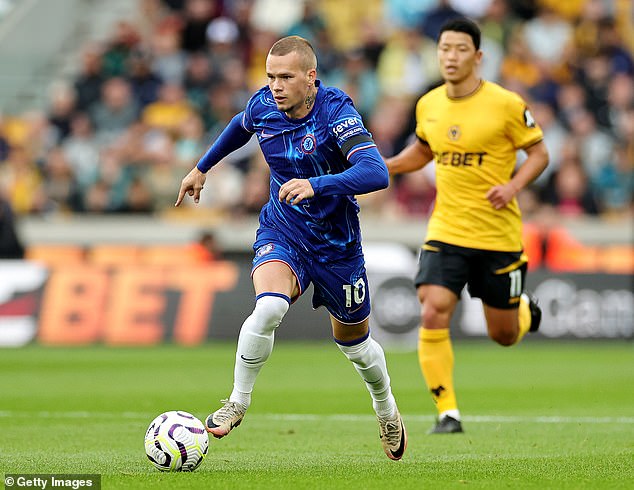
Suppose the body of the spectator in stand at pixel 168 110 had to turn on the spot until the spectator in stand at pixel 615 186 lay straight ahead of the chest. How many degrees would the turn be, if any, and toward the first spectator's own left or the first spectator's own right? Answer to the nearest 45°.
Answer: approximately 90° to the first spectator's own left

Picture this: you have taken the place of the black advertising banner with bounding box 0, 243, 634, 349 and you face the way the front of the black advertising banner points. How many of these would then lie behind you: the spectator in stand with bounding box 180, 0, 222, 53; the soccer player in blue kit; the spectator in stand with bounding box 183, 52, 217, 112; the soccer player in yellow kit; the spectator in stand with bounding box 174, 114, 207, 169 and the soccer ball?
3

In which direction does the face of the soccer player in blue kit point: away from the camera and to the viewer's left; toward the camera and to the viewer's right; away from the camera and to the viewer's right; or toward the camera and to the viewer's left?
toward the camera and to the viewer's left

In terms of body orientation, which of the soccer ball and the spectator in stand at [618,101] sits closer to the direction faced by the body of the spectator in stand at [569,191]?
the soccer ball

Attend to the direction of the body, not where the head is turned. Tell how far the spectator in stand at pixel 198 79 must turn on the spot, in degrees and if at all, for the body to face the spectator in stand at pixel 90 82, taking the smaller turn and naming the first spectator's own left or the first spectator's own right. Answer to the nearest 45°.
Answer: approximately 90° to the first spectator's own right

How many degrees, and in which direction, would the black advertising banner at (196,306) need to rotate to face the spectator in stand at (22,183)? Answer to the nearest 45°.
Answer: approximately 135° to its right

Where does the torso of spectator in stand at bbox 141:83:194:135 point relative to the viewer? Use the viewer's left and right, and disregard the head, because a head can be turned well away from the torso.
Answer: facing the viewer

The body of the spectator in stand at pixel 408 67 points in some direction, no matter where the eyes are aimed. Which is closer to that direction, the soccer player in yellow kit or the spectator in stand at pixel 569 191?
the soccer player in yellow kit

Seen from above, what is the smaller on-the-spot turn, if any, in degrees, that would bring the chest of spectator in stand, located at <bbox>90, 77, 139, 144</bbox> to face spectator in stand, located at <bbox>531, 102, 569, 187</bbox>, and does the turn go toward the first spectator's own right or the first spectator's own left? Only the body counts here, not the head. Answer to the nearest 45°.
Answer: approximately 90° to the first spectator's own left

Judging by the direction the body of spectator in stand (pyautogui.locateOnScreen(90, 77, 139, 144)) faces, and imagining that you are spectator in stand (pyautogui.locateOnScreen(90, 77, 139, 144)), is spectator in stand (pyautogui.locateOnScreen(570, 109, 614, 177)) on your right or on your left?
on your left

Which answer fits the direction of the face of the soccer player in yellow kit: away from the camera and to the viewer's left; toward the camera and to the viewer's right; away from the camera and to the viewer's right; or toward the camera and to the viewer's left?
toward the camera and to the viewer's left

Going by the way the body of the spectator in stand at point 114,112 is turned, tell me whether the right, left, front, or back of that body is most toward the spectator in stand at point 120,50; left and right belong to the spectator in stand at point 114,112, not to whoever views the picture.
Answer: back

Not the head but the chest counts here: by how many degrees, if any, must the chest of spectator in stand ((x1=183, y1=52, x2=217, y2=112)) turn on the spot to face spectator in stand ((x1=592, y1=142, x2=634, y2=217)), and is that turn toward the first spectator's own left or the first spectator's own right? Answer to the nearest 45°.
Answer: approximately 90° to the first spectator's own left

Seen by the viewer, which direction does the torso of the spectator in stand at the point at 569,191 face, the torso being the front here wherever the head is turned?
toward the camera

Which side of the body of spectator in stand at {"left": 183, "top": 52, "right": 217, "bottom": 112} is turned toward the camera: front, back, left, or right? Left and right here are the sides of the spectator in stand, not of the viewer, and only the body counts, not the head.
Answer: front

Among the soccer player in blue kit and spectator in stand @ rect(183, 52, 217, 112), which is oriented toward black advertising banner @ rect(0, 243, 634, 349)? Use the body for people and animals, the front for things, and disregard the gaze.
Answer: the spectator in stand

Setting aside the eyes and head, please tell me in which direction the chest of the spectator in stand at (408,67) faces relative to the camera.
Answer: toward the camera

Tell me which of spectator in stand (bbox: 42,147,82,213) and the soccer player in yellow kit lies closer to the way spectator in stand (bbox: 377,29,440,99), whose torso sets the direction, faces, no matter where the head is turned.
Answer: the soccer player in yellow kit
